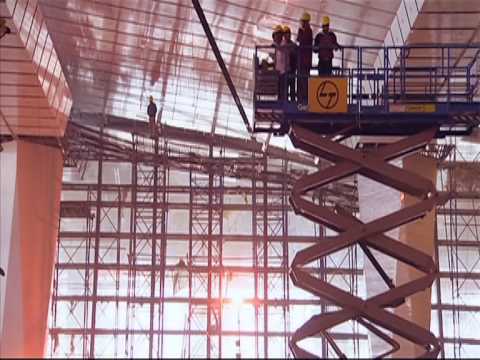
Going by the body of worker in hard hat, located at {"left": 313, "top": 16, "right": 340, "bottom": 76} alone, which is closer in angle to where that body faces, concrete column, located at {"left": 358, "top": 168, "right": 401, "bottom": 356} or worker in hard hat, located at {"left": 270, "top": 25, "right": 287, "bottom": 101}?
the worker in hard hat

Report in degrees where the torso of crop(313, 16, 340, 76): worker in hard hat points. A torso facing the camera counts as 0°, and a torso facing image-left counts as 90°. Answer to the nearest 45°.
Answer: approximately 0°

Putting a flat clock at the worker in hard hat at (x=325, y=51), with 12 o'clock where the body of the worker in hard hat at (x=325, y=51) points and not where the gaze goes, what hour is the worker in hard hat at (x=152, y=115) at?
the worker in hard hat at (x=152, y=115) is roughly at 5 o'clock from the worker in hard hat at (x=325, y=51).

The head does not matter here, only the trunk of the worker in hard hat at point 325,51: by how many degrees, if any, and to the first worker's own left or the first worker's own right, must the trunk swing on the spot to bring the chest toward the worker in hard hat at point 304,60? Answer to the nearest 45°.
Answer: approximately 90° to the first worker's own right

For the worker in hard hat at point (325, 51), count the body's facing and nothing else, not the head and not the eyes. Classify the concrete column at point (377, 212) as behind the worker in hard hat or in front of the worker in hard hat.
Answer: behind

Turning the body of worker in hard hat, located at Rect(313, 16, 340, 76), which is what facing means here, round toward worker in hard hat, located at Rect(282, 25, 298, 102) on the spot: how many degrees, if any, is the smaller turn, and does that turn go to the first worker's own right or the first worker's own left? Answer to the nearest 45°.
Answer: approximately 45° to the first worker's own right

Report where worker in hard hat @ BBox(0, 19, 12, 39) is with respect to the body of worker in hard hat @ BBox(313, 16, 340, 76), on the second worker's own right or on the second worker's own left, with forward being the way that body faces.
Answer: on the second worker's own right

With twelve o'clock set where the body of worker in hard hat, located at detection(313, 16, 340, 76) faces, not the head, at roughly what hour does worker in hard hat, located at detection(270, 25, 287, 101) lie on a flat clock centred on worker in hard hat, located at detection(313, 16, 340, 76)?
worker in hard hat, located at detection(270, 25, 287, 101) is roughly at 2 o'clock from worker in hard hat, located at detection(313, 16, 340, 76).
